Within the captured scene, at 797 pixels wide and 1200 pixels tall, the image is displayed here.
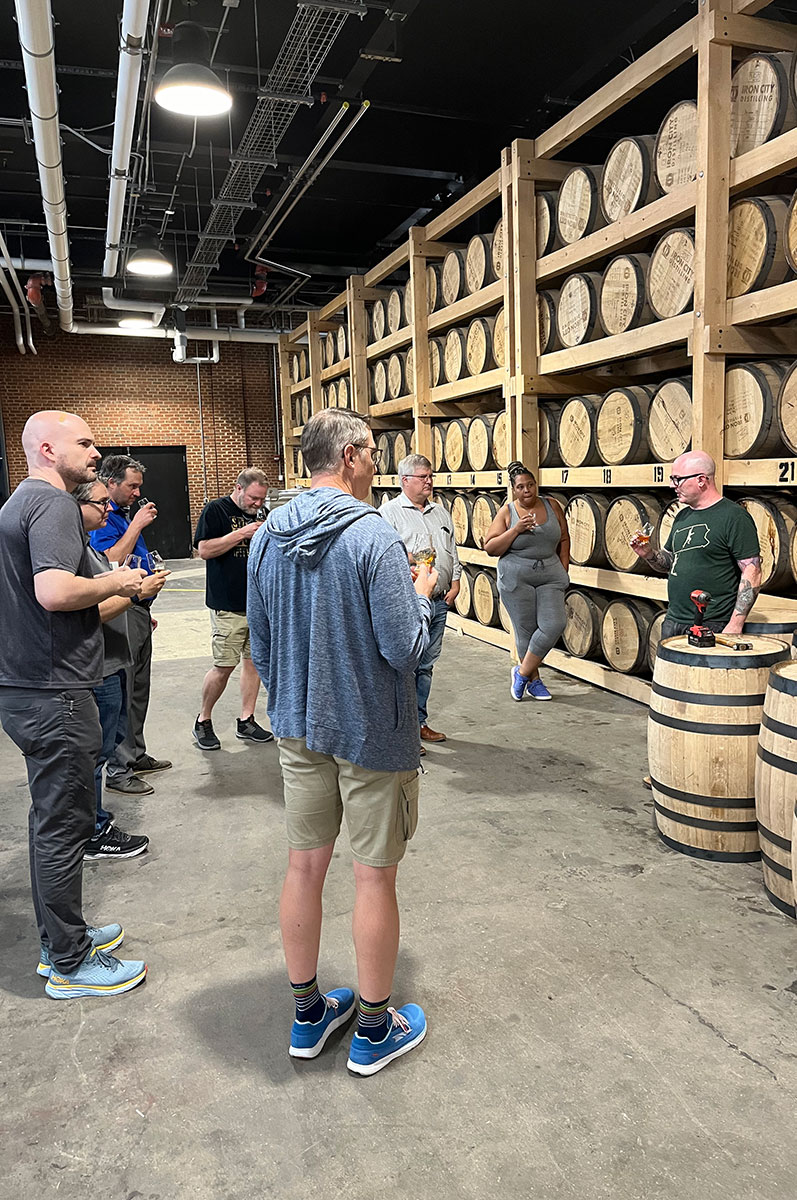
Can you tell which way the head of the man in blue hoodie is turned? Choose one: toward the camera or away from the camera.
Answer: away from the camera

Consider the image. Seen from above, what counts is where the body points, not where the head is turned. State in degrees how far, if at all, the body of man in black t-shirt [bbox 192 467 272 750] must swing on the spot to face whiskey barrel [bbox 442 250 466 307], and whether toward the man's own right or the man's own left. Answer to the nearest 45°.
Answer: approximately 90° to the man's own left

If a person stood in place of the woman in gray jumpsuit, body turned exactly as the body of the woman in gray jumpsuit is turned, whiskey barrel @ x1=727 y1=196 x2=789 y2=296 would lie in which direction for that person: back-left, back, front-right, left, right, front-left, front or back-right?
front-left

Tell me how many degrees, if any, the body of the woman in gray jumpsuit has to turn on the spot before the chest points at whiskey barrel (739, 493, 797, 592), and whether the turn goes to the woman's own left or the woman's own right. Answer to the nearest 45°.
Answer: approximately 45° to the woman's own left

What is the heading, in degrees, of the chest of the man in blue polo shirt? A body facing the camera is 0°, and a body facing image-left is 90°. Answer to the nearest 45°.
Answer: approximately 270°

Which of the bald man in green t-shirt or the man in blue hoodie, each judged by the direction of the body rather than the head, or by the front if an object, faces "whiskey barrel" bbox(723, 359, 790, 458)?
the man in blue hoodie

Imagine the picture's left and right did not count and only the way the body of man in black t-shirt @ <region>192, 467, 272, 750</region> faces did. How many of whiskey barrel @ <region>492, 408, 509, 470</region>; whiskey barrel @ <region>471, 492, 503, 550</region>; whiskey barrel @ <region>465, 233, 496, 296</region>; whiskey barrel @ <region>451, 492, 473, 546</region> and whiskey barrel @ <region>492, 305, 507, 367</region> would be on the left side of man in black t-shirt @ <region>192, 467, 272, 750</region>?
5

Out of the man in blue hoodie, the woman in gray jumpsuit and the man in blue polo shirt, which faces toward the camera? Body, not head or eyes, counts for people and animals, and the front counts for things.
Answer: the woman in gray jumpsuit

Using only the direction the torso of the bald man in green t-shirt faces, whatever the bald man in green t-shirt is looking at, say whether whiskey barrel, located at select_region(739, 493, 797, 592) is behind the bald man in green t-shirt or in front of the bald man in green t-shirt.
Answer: behind

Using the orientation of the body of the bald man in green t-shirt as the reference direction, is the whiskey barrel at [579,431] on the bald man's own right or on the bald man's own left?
on the bald man's own right

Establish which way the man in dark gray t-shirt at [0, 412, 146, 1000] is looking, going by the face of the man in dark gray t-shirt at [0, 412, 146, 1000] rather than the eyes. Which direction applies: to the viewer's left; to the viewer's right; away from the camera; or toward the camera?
to the viewer's right

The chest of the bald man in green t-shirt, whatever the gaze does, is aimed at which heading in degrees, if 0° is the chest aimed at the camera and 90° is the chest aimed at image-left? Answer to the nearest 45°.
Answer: approximately 45°

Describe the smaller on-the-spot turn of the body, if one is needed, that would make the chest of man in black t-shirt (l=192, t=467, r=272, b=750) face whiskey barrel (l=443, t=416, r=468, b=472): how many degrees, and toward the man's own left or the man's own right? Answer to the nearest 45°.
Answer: approximately 90° to the man's own left
